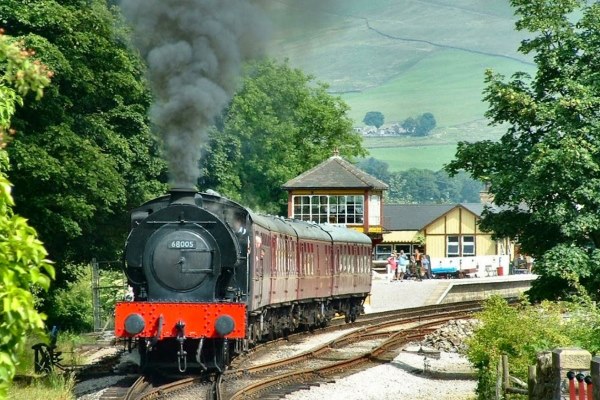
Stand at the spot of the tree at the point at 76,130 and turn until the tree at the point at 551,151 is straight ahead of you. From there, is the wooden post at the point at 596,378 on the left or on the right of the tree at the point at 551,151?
right

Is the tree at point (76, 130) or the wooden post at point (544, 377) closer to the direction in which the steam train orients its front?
the wooden post

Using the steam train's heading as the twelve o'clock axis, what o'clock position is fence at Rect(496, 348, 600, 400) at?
The fence is roughly at 11 o'clock from the steam train.

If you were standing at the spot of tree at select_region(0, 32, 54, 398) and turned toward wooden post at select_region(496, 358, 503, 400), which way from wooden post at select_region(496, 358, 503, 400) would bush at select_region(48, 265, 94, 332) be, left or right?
left

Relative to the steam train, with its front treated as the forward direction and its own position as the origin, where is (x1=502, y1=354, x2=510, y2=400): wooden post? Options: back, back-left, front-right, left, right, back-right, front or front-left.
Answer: front-left

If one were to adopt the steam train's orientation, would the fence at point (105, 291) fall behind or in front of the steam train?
behind

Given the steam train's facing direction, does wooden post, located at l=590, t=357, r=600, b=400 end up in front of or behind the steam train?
in front

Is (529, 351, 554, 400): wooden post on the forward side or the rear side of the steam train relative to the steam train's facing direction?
on the forward side

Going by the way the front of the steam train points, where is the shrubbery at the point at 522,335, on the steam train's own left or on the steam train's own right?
on the steam train's own left

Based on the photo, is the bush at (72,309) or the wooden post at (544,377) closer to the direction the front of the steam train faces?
the wooden post

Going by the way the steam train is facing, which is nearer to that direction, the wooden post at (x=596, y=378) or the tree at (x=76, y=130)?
the wooden post

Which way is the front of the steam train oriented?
toward the camera

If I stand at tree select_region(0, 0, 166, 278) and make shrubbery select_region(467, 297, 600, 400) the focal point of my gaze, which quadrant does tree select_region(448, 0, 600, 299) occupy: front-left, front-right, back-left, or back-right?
front-left

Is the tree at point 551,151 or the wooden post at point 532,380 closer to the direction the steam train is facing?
the wooden post

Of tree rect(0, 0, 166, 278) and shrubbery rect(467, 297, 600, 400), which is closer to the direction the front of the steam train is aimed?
the shrubbery
